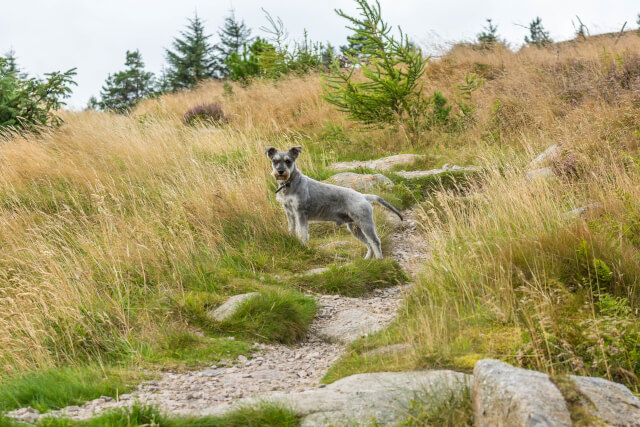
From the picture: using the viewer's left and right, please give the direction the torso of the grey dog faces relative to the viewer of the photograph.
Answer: facing to the left of the viewer

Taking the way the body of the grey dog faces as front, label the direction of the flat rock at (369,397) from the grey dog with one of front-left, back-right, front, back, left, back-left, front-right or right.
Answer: left

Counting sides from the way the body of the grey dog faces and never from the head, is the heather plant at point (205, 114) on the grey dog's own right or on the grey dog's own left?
on the grey dog's own right

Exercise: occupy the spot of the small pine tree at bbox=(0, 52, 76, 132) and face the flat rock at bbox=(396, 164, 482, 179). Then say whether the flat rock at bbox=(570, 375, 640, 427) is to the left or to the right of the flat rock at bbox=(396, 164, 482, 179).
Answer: right

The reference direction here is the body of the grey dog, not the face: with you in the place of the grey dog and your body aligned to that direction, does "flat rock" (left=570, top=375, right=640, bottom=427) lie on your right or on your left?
on your left

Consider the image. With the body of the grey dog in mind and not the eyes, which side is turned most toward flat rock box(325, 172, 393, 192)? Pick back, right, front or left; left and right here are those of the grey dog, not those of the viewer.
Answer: right

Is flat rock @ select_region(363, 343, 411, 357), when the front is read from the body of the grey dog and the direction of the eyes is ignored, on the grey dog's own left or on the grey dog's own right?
on the grey dog's own left

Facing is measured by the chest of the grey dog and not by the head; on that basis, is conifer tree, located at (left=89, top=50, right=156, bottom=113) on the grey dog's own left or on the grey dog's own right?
on the grey dog's own right

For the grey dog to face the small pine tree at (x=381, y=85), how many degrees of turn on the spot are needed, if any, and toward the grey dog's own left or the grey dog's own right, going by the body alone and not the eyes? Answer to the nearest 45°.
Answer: approximately 90° to the grey dog's own right

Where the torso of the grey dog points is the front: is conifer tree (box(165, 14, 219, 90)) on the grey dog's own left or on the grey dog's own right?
on the grey dog's own right

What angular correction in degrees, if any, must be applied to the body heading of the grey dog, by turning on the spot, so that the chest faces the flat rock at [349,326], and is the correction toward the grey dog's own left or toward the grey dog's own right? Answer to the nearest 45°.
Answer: approximately 90° to the grey dog's own left

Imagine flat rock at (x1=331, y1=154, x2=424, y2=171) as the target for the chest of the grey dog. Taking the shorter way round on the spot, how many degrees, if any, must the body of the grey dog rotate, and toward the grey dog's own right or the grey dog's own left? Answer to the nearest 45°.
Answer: approximately 90° to the grey dog's own right
